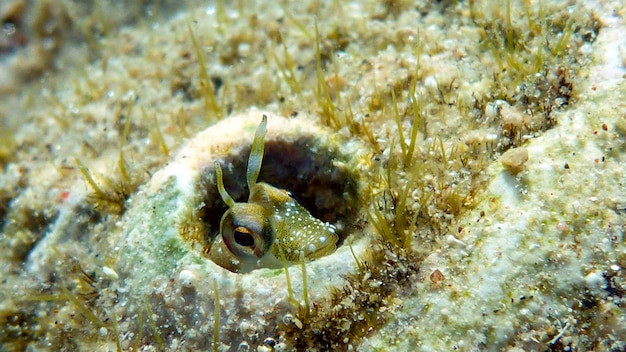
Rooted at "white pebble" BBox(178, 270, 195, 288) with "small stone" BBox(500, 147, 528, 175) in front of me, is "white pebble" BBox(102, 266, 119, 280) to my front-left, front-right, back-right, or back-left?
back-left

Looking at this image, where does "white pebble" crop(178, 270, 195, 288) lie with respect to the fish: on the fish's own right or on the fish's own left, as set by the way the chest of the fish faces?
on the fish's own right
